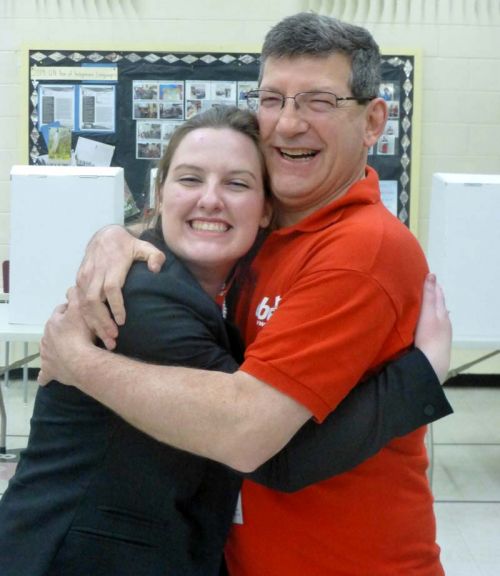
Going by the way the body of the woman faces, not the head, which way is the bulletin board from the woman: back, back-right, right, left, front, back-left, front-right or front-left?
back-left

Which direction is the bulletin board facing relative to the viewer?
toward the camera

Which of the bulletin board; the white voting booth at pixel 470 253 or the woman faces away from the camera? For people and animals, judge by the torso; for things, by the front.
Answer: the white voting booth

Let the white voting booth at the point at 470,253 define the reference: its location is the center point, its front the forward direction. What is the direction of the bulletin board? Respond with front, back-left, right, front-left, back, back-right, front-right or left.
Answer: front-left

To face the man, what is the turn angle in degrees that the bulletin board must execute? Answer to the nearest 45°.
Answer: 0° — it already faces them

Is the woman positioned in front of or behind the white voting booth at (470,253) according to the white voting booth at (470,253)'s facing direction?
behind

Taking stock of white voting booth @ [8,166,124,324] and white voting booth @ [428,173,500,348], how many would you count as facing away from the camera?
2

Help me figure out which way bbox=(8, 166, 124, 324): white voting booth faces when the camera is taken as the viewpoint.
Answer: facing away from the viewer

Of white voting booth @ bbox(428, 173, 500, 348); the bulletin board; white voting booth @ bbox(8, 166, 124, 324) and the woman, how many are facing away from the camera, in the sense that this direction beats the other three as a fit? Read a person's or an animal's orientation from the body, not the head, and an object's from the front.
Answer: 2

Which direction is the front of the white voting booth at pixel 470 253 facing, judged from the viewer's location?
facing away from the viewer

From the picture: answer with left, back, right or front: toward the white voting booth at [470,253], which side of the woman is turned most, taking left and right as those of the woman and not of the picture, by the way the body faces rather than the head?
left

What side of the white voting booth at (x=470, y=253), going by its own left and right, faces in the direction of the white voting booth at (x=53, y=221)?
left

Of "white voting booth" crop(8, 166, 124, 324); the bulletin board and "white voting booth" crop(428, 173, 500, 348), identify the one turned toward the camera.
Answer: the bulletin board

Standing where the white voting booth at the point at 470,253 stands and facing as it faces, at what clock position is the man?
The man is roughly at 6 o'clock from the white voting booth.
